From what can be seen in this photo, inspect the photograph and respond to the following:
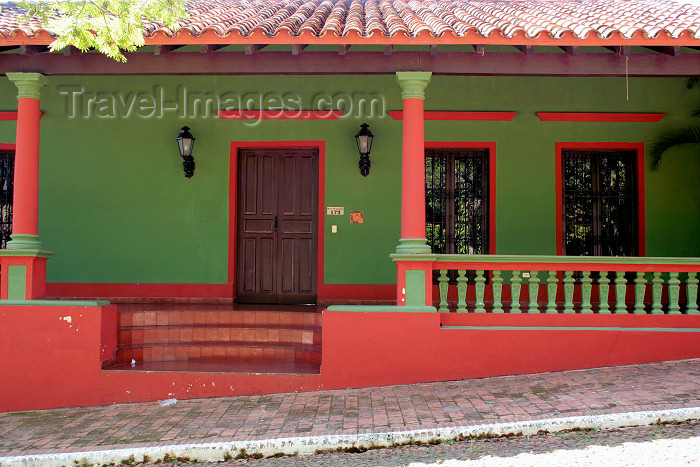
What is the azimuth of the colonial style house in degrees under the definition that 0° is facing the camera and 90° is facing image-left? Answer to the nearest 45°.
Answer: approximately 0°

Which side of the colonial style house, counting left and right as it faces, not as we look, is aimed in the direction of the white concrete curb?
front
